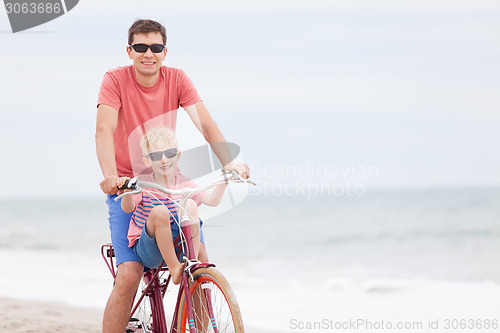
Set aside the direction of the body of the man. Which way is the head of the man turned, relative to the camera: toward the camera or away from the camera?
toward the camera

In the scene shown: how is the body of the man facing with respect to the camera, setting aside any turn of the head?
toward the camera

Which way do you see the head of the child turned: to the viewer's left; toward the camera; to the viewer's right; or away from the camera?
toward the camera

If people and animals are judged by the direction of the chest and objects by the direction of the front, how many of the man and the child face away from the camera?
0

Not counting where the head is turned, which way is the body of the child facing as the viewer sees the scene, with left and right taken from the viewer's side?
facing the viewer and to the right of the viewer
